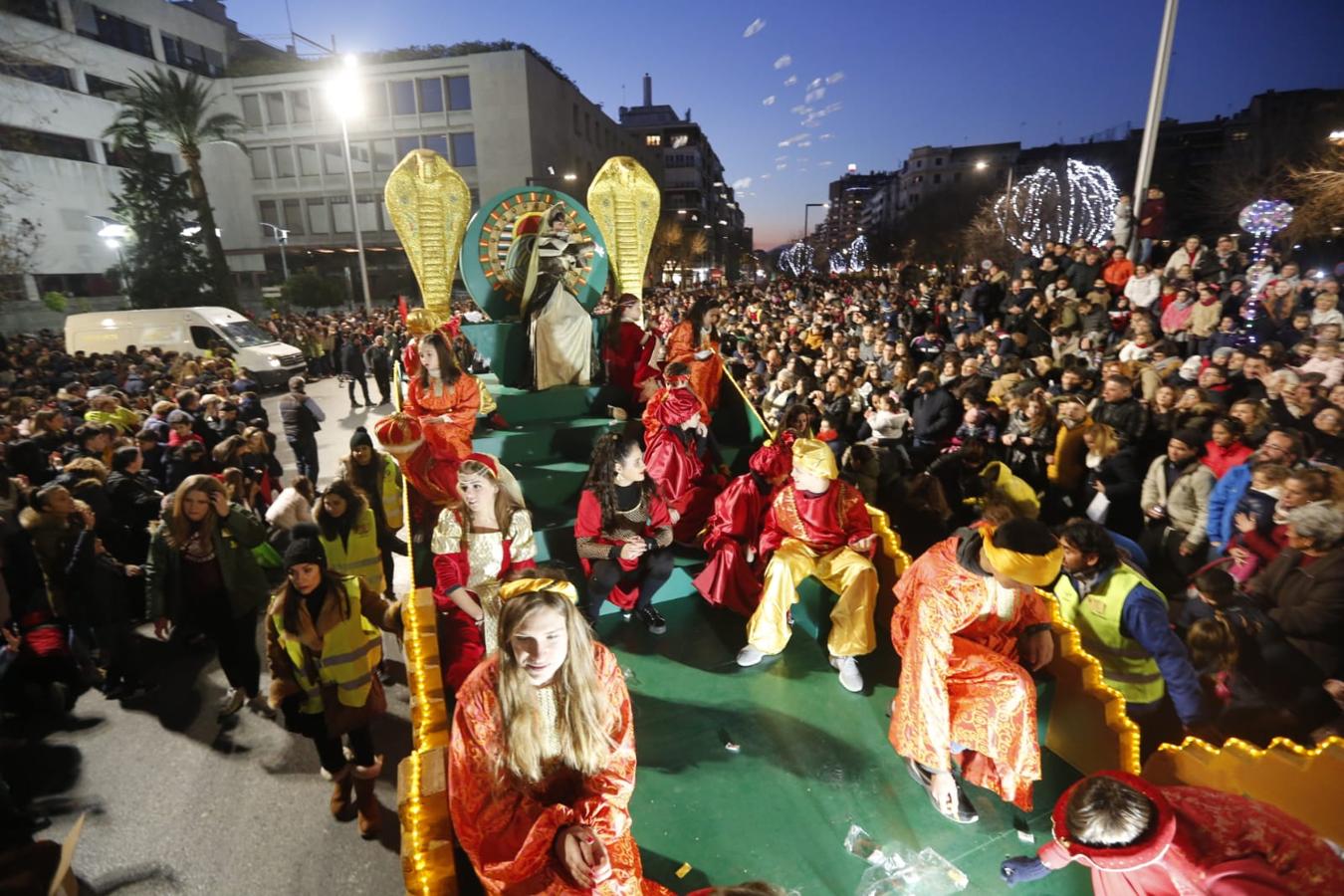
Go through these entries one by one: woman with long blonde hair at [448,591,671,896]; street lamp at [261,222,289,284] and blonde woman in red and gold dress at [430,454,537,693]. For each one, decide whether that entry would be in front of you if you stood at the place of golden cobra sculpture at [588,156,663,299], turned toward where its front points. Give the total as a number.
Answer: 2

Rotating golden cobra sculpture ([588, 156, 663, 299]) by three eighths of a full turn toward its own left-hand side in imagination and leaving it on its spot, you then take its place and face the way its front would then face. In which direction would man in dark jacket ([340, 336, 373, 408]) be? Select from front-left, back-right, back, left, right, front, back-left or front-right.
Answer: left

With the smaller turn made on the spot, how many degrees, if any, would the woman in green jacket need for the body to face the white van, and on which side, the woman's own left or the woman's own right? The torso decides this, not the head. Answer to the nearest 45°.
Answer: approximately 180°

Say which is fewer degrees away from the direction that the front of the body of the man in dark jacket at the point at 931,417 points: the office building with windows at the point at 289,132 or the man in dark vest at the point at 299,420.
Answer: the man in dark vest

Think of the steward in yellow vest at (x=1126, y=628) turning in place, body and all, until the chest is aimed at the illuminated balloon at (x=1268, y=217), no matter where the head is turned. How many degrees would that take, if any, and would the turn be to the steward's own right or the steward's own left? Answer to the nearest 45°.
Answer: approximately 135° to the steward's own right

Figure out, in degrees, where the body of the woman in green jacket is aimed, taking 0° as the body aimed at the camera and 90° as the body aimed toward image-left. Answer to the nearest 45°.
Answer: approximately 0°

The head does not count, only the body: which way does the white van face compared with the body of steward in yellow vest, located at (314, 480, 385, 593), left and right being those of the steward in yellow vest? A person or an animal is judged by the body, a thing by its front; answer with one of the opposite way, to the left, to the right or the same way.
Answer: to the left
